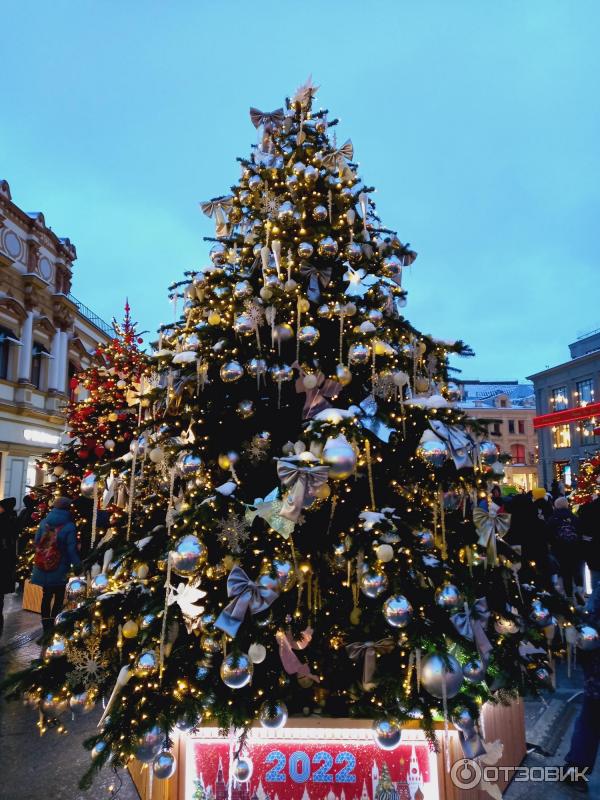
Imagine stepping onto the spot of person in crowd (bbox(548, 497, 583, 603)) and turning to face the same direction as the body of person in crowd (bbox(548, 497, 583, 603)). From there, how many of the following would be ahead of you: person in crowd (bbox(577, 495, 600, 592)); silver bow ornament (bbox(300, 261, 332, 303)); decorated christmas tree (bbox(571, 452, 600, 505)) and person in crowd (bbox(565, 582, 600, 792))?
1

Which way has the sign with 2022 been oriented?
toward the camera

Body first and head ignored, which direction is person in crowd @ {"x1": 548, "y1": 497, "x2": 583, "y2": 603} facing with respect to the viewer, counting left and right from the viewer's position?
facing away from the viewer

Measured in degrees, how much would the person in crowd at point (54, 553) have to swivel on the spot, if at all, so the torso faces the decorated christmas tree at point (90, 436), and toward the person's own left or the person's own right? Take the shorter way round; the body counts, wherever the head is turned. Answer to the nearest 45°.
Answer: approximately 45° to the person's own left

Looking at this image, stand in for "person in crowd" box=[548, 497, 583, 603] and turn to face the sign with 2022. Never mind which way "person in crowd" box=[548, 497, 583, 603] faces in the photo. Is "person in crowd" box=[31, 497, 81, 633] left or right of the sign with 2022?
right

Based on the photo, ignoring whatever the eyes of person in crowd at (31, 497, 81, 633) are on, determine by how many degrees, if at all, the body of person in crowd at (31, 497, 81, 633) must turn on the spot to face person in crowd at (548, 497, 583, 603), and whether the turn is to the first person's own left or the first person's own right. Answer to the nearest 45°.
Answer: approximately 45° to the first person's own right

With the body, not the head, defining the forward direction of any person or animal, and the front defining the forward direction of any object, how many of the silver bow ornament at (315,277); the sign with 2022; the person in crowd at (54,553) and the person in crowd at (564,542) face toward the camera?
2

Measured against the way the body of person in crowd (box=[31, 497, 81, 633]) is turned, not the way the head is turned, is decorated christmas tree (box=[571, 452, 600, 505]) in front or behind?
in front

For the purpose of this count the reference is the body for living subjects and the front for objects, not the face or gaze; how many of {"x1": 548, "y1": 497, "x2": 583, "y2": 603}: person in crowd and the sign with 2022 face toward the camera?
1

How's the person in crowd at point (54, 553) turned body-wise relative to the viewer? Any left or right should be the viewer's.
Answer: facing away from the viewer and to the right of the viewer

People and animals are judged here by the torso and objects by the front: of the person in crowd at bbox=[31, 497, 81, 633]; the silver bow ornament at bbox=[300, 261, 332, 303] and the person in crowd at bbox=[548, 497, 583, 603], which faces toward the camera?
the silver bow ornament

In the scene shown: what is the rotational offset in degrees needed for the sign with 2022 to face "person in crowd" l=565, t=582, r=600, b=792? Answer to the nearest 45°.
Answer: approximately 90° to its left

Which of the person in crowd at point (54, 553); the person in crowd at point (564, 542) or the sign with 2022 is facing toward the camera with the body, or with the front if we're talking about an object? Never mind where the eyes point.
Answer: the sign with 2022

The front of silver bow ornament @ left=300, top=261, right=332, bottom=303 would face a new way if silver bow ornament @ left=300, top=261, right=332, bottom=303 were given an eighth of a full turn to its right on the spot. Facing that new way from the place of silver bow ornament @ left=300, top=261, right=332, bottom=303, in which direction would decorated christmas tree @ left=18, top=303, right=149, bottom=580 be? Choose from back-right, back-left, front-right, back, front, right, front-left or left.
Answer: right

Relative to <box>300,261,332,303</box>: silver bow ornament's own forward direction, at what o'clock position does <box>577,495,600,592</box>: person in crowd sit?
The person in crowd is roughly at 8 o'clock from the silver bow ornament.

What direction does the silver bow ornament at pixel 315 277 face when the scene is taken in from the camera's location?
facing the viewer
